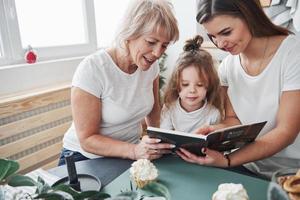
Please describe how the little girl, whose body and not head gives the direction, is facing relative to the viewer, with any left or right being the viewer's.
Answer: facing the viewer

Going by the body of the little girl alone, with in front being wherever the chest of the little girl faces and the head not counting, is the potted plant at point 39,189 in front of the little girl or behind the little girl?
in front

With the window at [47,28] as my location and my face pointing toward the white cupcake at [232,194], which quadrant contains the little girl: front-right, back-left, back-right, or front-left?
front-left

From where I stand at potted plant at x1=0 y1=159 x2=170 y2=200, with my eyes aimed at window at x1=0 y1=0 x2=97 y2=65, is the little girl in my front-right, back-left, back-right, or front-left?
front-right

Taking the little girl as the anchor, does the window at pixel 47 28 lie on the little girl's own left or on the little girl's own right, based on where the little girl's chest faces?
on the little girl's own right

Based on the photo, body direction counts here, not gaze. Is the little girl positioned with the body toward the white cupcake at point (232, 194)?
yes

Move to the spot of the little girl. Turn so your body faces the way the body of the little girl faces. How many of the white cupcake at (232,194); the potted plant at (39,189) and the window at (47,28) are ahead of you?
2
